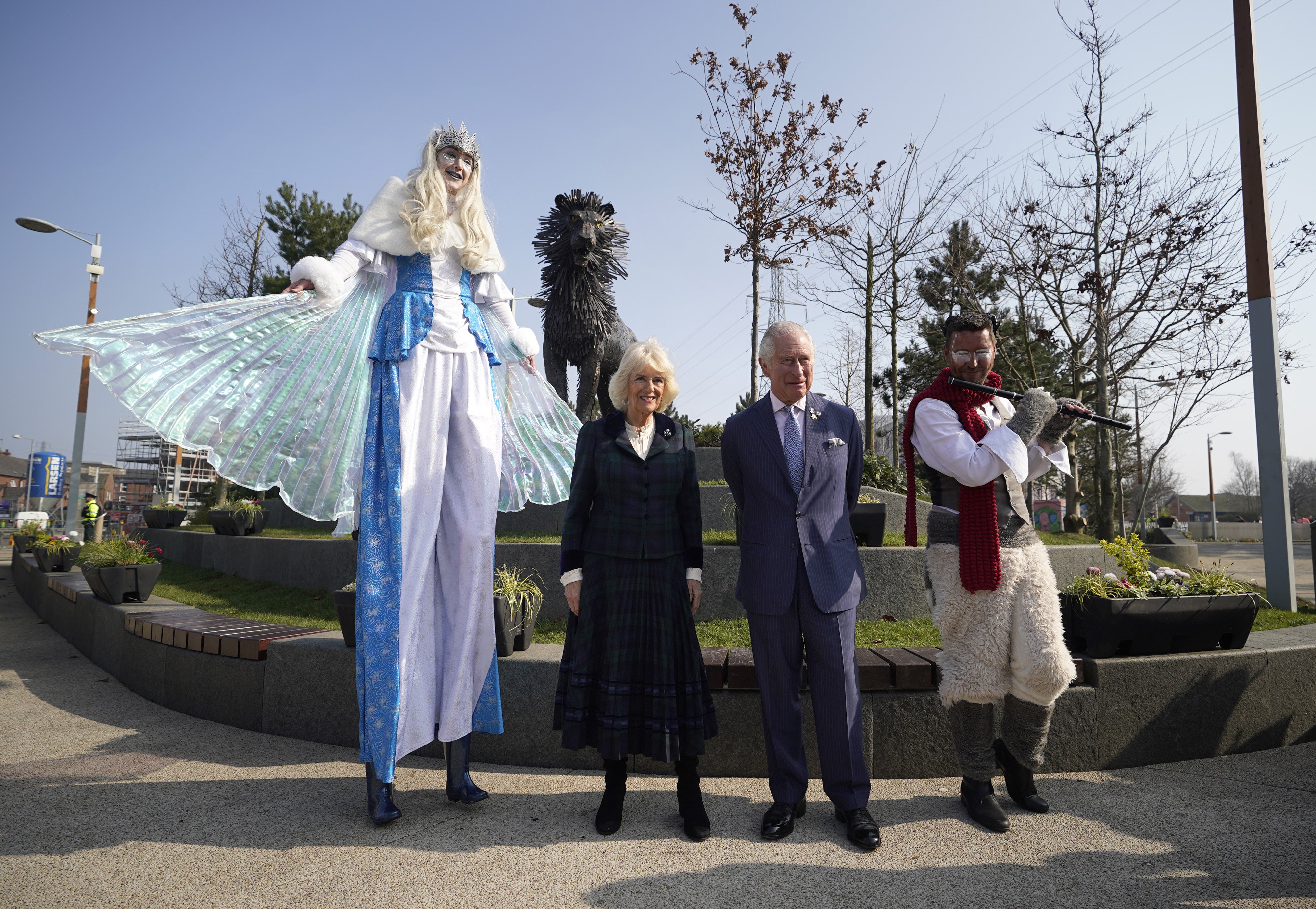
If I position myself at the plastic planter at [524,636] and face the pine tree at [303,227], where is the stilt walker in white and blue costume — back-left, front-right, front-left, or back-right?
back-left

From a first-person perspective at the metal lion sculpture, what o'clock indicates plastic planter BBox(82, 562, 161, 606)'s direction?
The plastic planter is roughly at 3 o'clock from the metal lion sculpture.

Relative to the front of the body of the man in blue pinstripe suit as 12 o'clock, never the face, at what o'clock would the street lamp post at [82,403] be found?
The street lamp post is roughly at 4 o'clock from the man in blue pinstripe suit.

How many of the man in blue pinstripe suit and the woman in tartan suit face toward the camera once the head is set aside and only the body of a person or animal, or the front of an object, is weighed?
2

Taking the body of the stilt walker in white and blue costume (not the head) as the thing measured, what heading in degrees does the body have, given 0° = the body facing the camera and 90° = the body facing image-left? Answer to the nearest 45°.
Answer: approximately 315°

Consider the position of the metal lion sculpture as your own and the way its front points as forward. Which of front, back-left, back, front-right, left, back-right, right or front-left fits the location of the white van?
back-right

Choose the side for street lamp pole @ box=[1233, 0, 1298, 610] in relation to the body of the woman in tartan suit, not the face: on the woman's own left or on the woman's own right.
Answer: on the woman's own left

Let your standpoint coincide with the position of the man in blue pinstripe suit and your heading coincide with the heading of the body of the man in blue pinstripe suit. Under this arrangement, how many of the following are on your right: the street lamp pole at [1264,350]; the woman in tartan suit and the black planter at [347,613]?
2

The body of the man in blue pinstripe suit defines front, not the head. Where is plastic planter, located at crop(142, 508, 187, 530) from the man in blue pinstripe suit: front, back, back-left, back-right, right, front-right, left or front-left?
back-right
